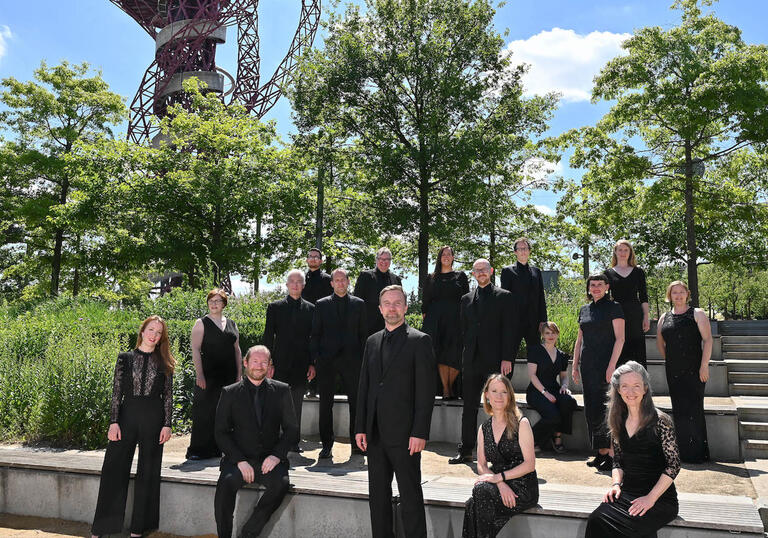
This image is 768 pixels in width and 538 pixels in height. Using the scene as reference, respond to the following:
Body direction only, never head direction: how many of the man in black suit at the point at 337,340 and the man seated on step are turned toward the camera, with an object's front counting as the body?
2

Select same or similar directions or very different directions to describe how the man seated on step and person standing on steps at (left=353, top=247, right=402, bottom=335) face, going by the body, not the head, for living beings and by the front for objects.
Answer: same or similar directions

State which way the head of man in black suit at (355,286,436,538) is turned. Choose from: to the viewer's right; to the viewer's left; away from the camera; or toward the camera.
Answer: toward the camera

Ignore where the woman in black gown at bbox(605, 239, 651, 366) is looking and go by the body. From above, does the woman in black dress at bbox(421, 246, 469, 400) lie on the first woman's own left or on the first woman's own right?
on the first woman's own right

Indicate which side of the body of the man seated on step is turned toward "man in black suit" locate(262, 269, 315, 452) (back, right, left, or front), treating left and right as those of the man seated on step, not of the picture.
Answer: back

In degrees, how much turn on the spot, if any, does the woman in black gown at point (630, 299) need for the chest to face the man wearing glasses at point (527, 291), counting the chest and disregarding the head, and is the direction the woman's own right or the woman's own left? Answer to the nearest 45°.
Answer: approximately 90° to the woman's own right

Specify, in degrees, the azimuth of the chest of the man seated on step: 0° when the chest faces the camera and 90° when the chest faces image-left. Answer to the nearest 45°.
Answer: approximately 0°

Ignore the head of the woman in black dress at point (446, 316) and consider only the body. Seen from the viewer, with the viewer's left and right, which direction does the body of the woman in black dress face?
facing the viewer

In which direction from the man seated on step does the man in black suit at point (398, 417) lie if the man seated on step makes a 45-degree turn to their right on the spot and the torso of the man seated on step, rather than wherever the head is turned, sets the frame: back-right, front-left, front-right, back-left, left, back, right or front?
left

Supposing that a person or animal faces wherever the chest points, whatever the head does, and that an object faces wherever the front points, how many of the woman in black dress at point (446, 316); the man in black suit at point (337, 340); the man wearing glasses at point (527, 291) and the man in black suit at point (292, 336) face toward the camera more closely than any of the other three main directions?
4

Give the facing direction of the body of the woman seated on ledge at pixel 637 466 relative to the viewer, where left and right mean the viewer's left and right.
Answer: facing the viewer and to the left of the viewer

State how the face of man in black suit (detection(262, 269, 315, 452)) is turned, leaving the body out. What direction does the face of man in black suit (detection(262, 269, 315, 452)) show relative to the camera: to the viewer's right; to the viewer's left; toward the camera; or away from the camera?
toward the camera

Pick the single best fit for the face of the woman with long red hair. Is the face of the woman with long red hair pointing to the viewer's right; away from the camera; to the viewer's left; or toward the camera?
toward the camera

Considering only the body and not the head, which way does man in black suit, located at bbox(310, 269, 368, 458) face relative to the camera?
toward the camera

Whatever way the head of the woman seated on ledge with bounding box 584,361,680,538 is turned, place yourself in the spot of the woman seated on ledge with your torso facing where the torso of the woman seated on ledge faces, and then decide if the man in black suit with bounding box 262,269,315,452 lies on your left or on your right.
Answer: on your right

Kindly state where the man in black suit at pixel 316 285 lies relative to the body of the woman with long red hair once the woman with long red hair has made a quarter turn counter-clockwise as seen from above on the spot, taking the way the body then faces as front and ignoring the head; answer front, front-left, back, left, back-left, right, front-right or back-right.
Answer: front-left

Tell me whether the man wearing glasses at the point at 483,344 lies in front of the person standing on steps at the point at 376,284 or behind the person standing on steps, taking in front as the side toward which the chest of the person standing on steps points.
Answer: in front

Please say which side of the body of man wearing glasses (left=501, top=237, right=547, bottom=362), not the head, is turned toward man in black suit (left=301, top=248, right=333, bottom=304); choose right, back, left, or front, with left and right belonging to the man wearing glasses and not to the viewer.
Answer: right

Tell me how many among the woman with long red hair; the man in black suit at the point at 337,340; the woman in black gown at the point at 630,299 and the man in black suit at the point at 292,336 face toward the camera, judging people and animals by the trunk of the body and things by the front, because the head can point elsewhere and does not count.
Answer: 4

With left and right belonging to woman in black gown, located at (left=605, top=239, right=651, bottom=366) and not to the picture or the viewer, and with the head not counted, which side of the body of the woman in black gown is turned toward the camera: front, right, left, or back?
front

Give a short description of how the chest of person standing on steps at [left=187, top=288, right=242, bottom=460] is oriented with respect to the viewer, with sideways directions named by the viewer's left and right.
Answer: facing the viewer and to the right of the viewer
